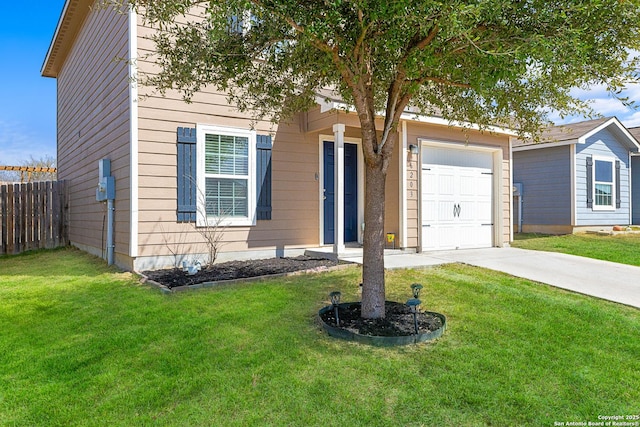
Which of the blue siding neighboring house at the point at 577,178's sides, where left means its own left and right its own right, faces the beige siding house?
right

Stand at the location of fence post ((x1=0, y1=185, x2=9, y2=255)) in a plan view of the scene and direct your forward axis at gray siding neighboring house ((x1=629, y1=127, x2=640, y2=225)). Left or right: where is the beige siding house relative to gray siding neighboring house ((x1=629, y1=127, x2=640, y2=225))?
right

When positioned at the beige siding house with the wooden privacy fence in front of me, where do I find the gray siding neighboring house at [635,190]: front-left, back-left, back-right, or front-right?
back-right

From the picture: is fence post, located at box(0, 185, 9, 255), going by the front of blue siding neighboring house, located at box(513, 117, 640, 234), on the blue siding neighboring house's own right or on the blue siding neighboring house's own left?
on the blue siding neighboring house's own right

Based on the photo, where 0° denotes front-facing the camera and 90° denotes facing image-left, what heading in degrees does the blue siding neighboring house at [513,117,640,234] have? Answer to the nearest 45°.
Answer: approximately 315°

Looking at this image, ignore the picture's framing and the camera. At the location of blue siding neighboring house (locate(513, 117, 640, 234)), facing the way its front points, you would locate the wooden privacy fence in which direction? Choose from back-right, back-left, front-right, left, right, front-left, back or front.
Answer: right

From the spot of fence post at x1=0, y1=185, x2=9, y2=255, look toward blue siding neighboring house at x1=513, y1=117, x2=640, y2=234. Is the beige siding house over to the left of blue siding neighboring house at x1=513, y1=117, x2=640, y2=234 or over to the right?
right
